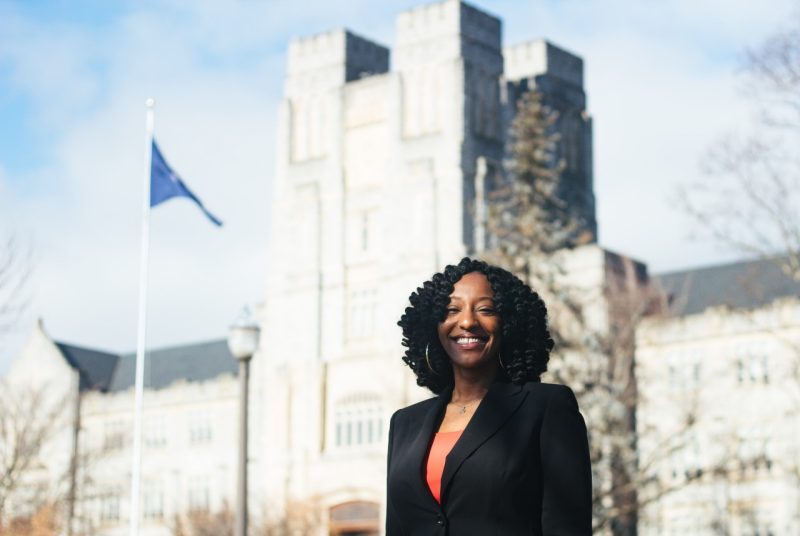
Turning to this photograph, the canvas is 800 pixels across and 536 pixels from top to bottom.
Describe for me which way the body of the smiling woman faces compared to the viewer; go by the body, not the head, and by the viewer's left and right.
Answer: facing the viewer and to the left of the viewer

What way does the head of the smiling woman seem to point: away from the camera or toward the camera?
toward the camera

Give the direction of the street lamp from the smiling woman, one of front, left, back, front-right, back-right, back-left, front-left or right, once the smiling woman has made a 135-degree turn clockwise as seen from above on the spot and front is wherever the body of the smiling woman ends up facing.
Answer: front
